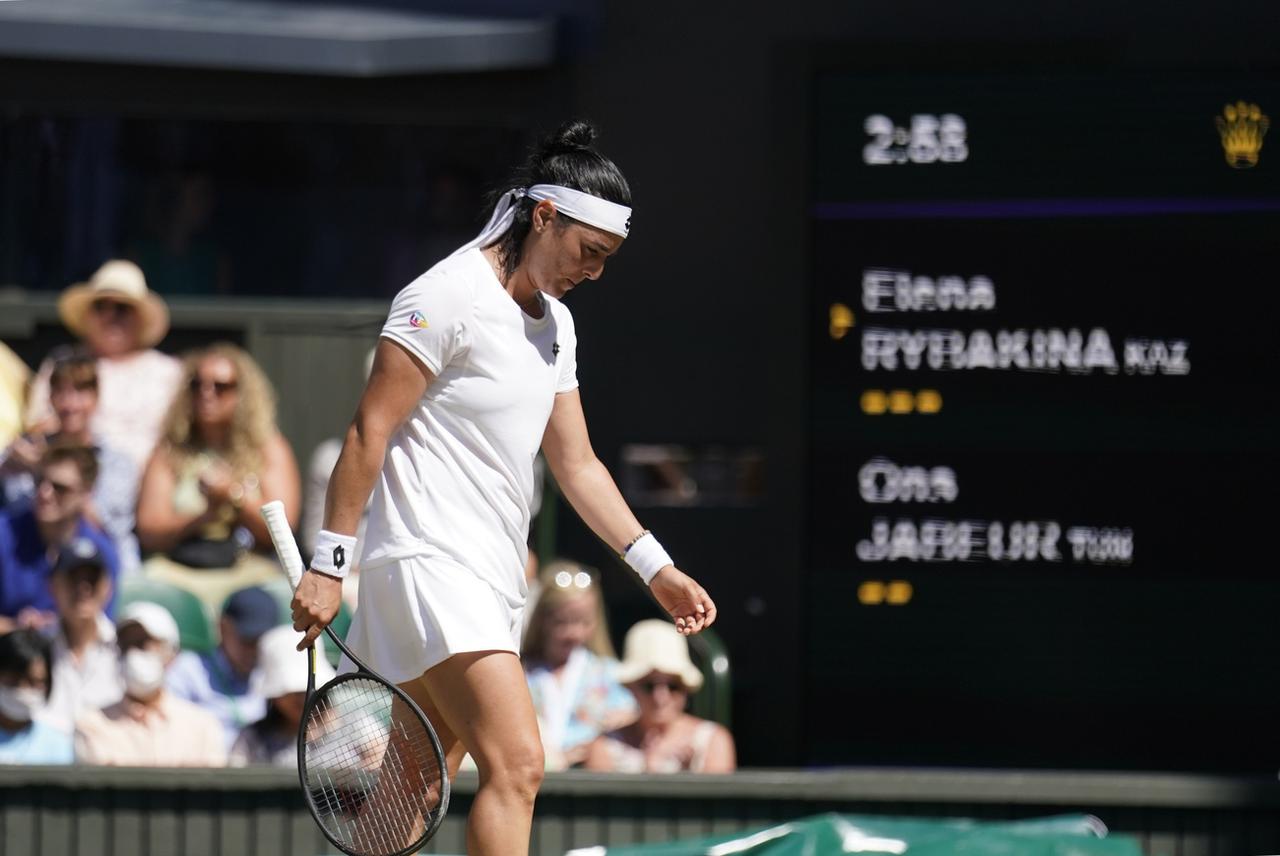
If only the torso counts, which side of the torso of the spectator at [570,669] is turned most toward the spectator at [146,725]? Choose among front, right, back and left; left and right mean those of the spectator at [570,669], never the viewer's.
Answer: right

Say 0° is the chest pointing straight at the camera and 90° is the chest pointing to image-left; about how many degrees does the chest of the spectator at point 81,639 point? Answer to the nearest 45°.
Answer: approximately 0°

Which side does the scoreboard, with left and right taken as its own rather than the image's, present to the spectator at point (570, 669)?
right

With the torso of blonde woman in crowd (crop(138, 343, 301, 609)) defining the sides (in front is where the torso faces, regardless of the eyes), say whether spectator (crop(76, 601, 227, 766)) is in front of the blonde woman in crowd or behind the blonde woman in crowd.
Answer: in front

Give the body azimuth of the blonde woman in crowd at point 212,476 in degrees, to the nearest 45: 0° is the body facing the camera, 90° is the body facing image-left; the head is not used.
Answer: approximately 0°

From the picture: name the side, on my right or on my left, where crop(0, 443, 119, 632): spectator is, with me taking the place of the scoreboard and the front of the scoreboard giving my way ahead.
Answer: on my right
